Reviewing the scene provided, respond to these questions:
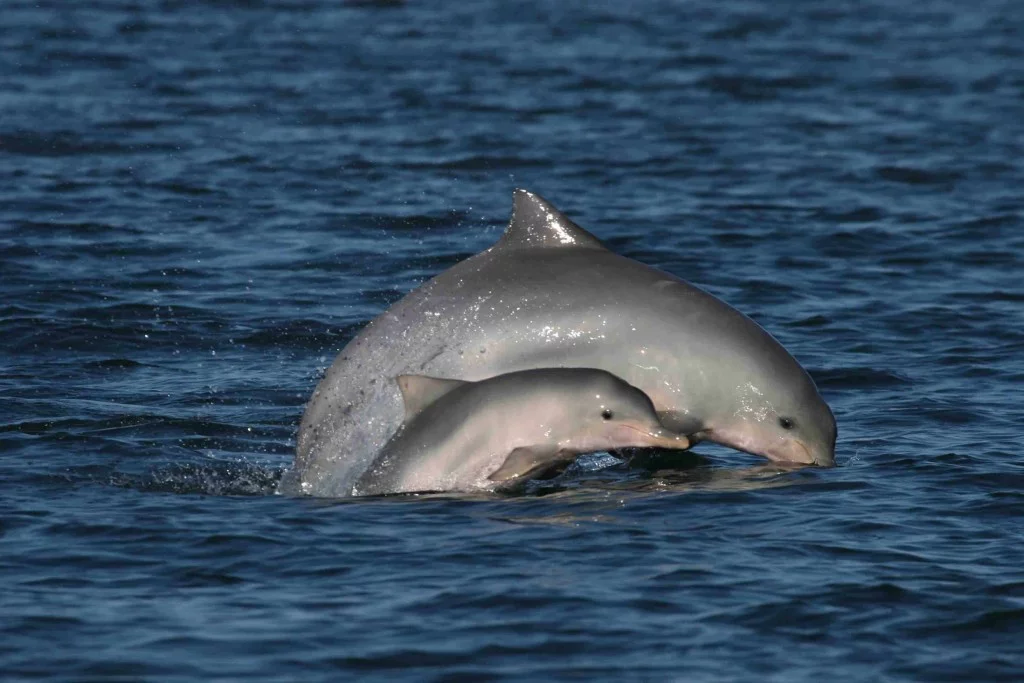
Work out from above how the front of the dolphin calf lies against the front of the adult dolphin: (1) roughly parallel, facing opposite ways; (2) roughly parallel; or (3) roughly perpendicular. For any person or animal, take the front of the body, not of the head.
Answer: roughly parallel

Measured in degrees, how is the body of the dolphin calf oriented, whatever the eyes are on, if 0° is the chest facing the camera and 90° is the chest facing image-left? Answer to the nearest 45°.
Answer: approximately 270°

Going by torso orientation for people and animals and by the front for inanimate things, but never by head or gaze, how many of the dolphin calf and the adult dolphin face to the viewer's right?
2

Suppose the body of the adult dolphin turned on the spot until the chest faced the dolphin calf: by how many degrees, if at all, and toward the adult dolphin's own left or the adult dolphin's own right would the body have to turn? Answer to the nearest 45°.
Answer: approximately 135° to the adult dolphin's own right

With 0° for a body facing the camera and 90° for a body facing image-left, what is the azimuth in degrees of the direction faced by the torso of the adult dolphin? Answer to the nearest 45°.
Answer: approximately 270°

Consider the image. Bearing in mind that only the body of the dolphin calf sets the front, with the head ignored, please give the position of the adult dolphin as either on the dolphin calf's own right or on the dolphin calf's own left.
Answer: on the dolphin calf's own left
